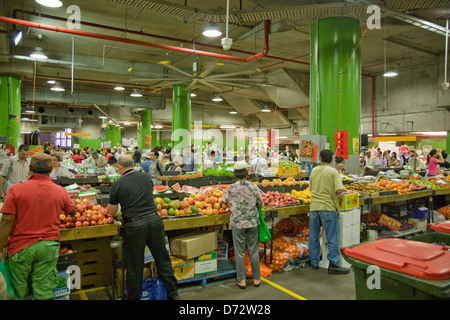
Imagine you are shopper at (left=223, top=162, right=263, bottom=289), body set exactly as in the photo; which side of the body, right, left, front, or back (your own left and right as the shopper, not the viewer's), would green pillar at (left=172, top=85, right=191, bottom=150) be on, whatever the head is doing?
front

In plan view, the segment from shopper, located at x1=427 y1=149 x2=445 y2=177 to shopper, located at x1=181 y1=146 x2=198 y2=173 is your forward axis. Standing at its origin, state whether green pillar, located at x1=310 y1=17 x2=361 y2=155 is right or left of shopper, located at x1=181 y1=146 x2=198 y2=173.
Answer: left

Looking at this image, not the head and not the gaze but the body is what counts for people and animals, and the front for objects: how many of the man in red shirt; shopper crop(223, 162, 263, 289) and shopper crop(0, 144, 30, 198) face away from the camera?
2

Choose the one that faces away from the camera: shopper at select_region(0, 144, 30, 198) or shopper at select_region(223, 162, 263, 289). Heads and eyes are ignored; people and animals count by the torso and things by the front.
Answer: shopper at select_region(223, 162, 263, 289)

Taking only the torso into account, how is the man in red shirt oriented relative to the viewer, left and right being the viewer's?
facing away from the viewer

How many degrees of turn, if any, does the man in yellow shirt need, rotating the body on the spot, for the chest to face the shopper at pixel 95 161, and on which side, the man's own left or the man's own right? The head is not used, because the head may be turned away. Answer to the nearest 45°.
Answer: approximately 90° to the man's own left

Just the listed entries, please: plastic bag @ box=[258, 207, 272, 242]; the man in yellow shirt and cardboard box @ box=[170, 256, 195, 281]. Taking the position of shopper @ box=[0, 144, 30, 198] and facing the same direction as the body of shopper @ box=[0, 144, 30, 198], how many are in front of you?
3

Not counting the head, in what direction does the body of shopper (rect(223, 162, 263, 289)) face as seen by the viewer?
away from the camera

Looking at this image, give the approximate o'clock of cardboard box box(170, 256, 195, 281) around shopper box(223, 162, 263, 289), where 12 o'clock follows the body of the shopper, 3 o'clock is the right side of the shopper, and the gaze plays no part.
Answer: The cardboard box is roughly at 9 o'clock from the shopper.
